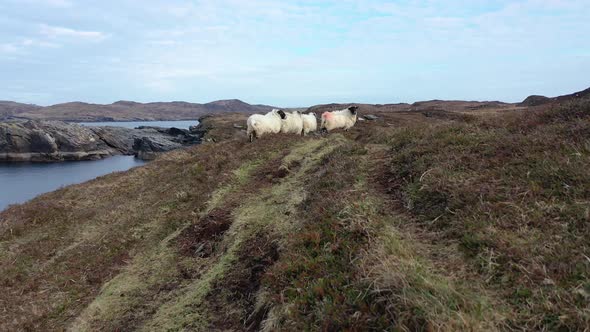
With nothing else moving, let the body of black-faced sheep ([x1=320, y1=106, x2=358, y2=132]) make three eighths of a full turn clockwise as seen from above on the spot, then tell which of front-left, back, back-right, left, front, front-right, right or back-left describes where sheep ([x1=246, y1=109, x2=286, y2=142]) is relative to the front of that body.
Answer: front

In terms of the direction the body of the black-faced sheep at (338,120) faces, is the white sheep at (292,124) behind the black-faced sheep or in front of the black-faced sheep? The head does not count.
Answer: behind

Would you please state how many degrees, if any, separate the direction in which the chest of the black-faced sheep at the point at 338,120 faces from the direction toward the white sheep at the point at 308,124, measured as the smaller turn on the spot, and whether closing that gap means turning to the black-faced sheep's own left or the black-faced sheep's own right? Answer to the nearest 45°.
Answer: approximately 180°

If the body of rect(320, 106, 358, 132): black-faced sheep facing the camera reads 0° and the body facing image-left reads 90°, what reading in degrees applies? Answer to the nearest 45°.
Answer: approximately 270°
